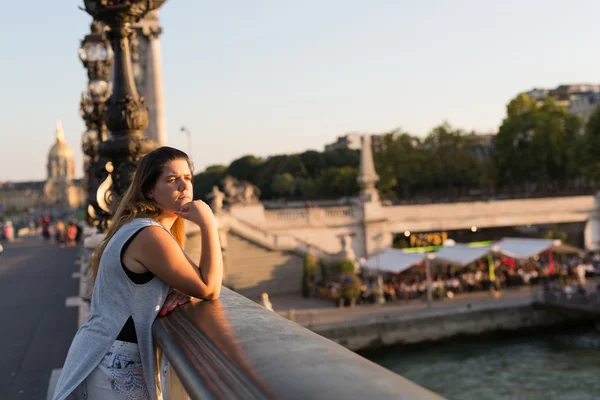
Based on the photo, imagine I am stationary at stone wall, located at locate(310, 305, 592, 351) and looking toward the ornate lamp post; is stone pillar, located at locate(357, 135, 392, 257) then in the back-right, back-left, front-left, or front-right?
back-right

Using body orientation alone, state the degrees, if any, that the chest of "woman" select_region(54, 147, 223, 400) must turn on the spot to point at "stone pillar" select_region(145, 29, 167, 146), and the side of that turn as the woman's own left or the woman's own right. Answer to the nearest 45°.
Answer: approximately 90° to the woman's own left

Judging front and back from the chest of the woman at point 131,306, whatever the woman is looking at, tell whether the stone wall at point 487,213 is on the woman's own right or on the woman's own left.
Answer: on the woman's own left

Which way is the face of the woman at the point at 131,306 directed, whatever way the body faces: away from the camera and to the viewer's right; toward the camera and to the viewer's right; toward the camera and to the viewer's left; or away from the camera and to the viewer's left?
toward the camera and to the viewer's right

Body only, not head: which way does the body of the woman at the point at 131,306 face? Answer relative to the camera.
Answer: to the viewer's right
